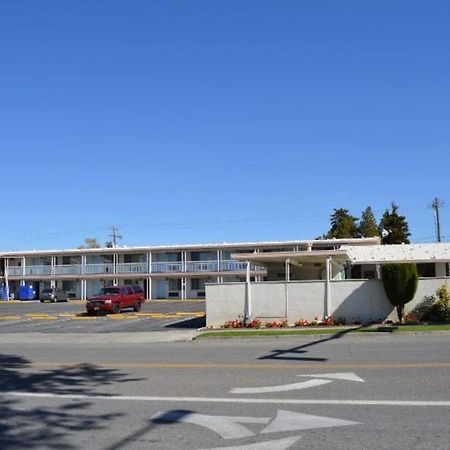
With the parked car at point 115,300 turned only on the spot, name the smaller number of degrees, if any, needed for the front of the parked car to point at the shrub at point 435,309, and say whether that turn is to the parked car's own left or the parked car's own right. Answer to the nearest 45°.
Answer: approximately 90° to the parked car's own left

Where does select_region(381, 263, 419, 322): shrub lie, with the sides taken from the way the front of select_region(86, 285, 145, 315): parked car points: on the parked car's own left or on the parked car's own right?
on the parked car's own left

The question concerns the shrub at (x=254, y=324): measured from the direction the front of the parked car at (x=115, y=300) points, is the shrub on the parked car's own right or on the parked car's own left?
on the parked car's own left

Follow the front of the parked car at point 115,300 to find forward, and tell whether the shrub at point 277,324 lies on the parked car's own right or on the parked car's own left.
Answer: on the parked car's own left

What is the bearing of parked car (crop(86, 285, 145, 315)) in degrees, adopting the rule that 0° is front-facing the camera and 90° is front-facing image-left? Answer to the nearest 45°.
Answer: approximately 45°

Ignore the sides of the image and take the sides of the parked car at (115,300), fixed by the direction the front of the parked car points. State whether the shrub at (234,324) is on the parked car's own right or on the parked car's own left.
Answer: on the parked car's own left
